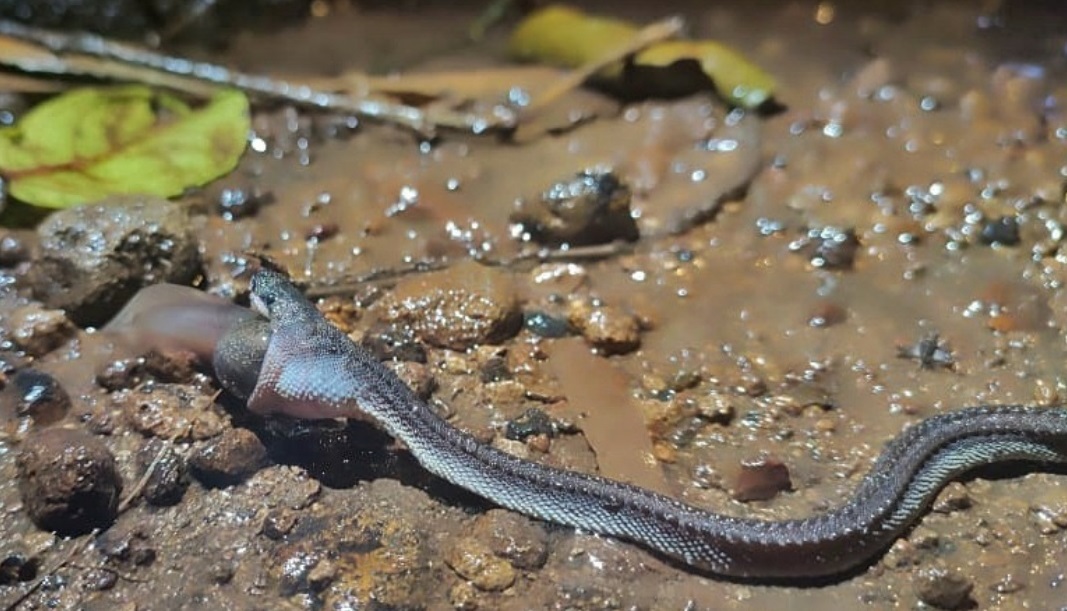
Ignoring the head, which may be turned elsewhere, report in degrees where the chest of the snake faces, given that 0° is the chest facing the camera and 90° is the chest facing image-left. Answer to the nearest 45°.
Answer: approximately 90°

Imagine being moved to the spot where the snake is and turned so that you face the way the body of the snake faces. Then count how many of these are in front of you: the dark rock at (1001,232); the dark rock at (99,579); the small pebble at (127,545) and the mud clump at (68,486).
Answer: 3

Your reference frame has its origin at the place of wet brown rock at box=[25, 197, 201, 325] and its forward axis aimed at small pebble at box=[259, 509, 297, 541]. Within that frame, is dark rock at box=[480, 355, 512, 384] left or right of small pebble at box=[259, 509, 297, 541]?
left

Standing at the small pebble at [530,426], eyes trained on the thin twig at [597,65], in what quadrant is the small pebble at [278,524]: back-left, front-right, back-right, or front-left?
back-left

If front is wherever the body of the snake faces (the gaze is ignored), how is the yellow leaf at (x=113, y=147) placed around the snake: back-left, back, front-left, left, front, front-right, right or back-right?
front-right

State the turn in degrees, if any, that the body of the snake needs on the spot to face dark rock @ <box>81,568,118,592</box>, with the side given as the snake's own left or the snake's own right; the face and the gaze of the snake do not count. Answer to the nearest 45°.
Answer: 0° — it already faces it

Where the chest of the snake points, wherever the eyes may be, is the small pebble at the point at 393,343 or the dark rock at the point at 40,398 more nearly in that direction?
the dark rock

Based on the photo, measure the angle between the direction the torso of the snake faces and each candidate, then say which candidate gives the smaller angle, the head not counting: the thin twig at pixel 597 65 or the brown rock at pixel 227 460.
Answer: the brown rock

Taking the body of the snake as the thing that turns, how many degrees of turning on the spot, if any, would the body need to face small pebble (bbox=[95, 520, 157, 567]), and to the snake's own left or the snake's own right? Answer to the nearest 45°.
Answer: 0° — it already faces it

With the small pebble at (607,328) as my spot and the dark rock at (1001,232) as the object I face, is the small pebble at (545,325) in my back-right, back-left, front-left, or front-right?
back-left

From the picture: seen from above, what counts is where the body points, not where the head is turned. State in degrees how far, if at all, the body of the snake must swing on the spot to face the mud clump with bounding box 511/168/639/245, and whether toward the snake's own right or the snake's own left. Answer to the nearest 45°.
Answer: approximately 90° to the snake's own right
